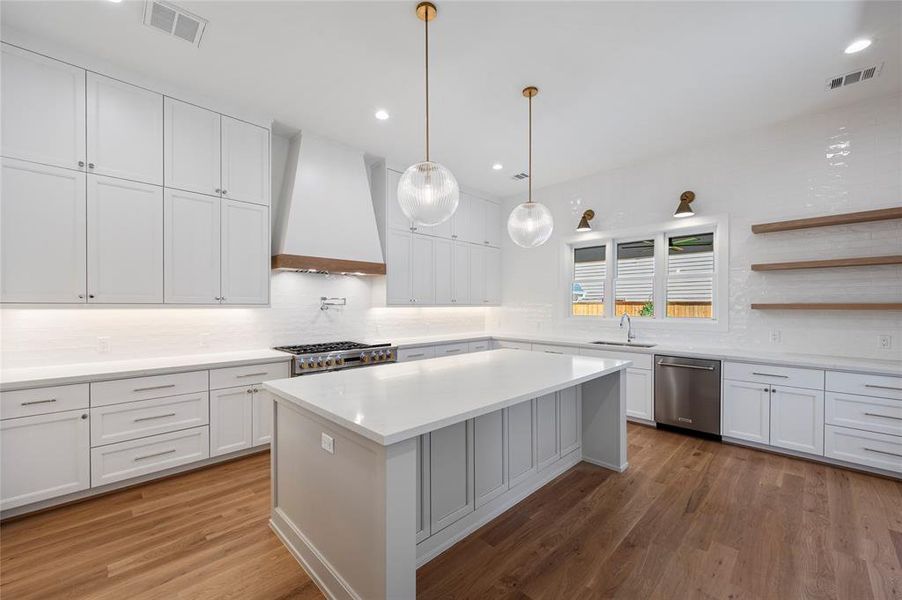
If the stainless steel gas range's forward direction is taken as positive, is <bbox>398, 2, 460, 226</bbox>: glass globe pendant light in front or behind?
in front

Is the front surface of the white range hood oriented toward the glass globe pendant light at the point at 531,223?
yes

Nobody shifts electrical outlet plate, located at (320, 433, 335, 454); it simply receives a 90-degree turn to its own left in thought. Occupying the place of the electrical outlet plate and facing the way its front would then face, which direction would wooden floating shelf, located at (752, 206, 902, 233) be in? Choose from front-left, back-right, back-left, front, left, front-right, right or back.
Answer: front-left

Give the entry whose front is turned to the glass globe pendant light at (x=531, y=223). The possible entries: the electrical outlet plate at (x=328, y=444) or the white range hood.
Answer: the white range hood

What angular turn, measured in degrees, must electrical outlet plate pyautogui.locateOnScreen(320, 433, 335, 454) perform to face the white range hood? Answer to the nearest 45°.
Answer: approximately 135° to its right

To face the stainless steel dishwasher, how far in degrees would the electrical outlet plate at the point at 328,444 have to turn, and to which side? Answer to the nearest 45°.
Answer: approximately 135° to its left

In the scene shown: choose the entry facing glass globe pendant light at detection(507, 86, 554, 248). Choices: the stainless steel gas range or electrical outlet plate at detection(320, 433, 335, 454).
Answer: the stainless steel gas range

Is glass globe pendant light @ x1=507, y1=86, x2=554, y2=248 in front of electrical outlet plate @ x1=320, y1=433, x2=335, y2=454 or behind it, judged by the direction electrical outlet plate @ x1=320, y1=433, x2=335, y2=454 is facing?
behind

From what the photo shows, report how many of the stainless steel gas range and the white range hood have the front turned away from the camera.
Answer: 0

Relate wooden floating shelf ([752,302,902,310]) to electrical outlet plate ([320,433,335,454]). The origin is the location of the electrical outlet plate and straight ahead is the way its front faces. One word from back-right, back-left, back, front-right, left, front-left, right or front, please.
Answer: back-left

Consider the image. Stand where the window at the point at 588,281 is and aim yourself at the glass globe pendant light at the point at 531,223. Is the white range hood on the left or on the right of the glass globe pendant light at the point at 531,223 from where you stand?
right

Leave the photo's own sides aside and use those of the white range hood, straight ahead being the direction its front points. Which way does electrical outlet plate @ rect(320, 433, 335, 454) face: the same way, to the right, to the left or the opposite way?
to the right

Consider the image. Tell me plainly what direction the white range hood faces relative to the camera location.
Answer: facing the viewer and to the right of the viewer

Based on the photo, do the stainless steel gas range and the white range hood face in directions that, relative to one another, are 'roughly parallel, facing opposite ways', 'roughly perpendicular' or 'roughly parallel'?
roughly parallel

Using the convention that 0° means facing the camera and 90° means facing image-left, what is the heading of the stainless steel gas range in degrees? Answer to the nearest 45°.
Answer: approximately 315°

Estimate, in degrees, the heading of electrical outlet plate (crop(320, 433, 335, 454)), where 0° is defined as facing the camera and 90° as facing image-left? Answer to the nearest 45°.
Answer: approximately 45°

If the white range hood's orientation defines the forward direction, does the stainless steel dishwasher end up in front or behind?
in front

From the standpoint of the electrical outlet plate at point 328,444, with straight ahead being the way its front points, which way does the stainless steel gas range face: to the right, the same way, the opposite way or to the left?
to the left

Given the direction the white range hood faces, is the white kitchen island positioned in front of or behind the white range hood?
in front

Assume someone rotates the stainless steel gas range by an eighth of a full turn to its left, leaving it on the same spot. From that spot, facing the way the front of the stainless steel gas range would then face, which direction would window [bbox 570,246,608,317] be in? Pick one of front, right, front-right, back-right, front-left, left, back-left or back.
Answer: front
